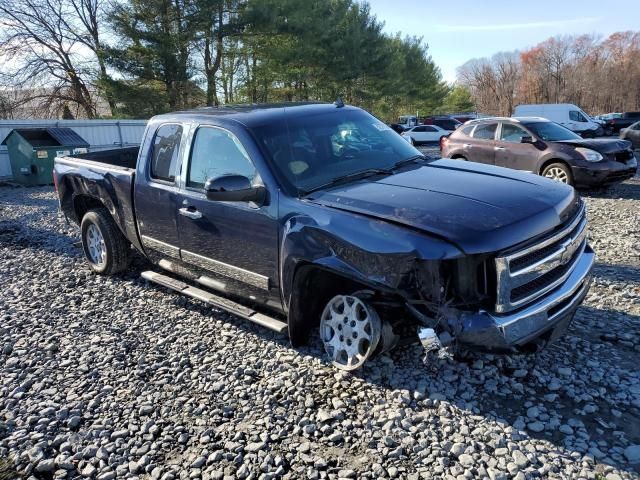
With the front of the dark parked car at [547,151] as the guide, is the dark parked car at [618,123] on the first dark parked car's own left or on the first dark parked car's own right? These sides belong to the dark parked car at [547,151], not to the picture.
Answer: on the first dark parked car's own left

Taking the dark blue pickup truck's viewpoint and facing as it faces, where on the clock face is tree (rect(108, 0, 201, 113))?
The tree is roughly at 7 o'clock from the dark blue pickup truck.

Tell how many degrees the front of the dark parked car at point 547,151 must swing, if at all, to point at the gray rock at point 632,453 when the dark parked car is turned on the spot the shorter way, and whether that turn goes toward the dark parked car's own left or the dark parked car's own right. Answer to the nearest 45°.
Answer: approximately 45° to the dark parked car's own right

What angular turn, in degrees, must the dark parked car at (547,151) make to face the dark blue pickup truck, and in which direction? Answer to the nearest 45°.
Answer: approximately 45° to its right

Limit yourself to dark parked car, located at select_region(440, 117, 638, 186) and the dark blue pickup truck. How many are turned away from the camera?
0

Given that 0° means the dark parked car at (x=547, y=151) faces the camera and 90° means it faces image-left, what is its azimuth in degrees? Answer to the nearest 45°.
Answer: approximately 315°
